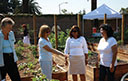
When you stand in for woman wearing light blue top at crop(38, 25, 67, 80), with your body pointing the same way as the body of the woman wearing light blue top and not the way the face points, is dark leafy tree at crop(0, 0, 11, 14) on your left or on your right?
on your left

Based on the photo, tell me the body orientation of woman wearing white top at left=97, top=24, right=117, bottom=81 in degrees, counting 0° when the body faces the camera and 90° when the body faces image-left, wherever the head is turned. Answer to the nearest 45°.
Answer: approximately 45°

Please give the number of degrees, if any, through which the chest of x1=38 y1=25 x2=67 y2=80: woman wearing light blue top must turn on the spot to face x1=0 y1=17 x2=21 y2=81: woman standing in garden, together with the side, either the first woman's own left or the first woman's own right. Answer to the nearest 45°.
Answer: approximately 180°

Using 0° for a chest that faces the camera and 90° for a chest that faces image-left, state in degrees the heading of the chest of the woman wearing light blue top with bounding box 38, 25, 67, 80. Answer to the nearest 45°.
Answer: approximately 270°

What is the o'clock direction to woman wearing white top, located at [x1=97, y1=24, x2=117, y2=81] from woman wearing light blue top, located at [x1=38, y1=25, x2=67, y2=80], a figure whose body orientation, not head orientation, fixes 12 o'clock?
woman wearing white top, located at [x1=97, y1=24, x2=117, y2=81] is roughly at 12 o'clock from woman wearing light blue top, located at [x1=38, y1=25, x2=67, y2=80].

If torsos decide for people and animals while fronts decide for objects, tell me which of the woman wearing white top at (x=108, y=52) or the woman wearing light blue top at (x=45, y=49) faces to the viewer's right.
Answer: the woman wearing light blue top at (x=45, y=49)

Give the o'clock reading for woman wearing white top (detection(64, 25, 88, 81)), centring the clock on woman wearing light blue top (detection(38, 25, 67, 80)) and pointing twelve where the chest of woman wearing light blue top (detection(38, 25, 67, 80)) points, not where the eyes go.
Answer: woman wearing white top (detection(64, 25, 88, 81)) is roughly at 11 o'clock from woman wearing light blue top (detection(38, 25, 67, 80)).

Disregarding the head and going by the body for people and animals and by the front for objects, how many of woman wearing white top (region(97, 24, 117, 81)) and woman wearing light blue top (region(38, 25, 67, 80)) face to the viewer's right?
1

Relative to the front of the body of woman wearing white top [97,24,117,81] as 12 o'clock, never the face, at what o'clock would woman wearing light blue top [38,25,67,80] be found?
woman wearing light blue top [38,25,67,80] is roughly at 1 o'clock from woman wearing white top [97,24,117,81].

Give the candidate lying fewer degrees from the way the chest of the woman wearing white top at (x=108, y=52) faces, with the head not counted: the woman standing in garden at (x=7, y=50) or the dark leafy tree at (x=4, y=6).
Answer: the woman standing in garden

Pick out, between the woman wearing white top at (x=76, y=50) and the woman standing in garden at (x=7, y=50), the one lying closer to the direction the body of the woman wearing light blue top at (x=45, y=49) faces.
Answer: the woman wearing white top
